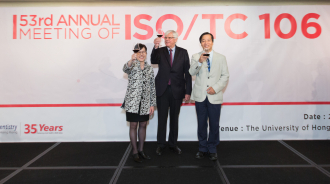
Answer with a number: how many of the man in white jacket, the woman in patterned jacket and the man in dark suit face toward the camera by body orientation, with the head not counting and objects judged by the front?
3

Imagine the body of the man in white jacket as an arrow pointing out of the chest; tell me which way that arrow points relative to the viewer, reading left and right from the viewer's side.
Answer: facing the viewer

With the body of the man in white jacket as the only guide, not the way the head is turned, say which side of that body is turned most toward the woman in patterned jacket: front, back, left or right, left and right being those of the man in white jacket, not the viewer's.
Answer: right

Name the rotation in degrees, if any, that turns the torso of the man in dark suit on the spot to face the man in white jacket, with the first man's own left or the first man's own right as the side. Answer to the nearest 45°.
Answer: approximately 45° to the first man's own left

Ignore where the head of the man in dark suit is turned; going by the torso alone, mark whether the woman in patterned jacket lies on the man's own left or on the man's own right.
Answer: on the man's own right

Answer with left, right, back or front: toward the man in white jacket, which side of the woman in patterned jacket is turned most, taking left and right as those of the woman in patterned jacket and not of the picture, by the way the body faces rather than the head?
left

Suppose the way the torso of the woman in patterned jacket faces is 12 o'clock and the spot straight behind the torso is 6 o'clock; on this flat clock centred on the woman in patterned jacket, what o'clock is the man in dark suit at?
The man in dark suit is roughly at 8 o'clock from the woman in patterned jacket.

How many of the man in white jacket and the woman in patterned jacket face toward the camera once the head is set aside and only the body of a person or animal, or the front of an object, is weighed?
2

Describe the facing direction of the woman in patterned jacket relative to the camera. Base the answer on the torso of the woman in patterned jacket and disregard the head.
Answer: toward the camera
